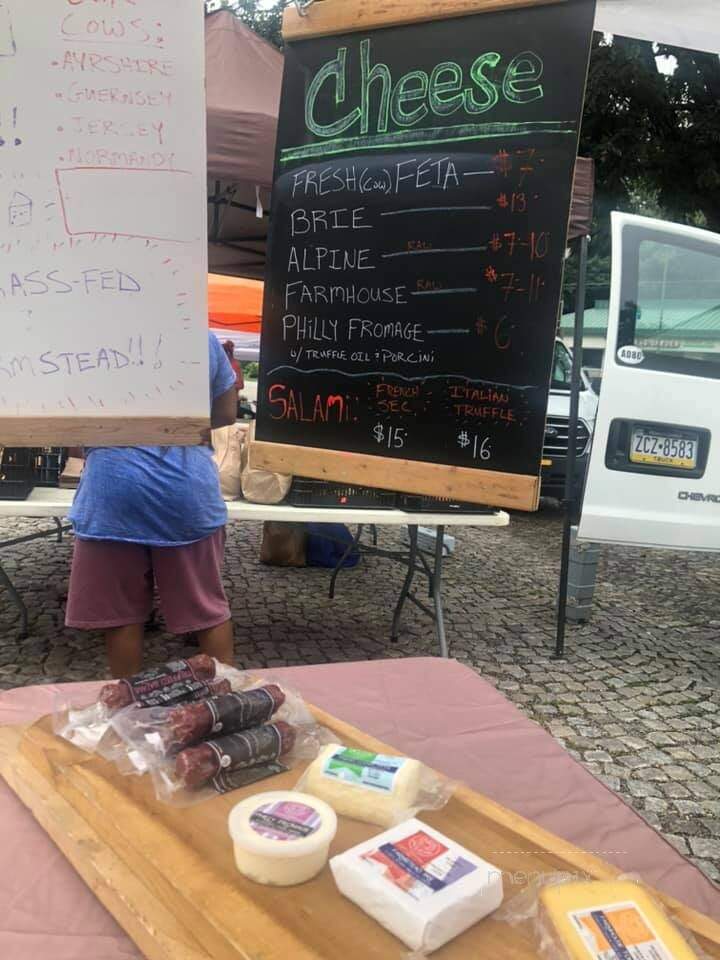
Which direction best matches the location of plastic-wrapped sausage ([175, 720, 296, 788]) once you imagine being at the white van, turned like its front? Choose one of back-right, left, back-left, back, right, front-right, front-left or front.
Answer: back

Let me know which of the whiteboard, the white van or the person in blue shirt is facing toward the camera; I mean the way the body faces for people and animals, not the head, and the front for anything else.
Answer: the whiteboard

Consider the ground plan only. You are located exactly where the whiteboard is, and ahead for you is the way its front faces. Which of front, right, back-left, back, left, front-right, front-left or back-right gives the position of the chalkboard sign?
left

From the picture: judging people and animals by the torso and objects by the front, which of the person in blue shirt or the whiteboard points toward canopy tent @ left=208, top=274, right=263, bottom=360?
the person in blue shirt

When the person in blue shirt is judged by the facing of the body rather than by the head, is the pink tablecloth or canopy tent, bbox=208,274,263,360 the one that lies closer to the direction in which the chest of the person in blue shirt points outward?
the canopy tent

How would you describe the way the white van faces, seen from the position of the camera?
facing away from the viewer

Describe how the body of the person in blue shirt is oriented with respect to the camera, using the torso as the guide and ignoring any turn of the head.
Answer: away from the camera

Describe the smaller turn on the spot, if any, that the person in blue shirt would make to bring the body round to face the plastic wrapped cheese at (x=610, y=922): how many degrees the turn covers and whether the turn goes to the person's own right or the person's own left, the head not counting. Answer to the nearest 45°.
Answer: approximately 180°

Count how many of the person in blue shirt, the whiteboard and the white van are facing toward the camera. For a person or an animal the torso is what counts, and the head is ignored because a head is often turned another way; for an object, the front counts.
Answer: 1

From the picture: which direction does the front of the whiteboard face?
toward the camera

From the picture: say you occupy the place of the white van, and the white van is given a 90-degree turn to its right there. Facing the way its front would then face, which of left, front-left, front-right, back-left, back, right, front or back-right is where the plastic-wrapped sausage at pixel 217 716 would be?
right

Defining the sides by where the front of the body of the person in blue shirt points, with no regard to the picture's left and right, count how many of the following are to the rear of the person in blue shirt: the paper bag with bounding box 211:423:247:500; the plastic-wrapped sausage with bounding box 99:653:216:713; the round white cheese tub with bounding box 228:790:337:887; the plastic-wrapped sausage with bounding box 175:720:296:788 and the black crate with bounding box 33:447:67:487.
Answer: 3

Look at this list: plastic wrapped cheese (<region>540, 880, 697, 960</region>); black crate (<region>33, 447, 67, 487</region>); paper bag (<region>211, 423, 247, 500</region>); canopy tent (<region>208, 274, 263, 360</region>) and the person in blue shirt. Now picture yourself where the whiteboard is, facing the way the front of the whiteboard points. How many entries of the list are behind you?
4

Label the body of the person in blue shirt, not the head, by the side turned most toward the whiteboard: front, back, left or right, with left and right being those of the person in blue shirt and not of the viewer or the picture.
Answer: back
